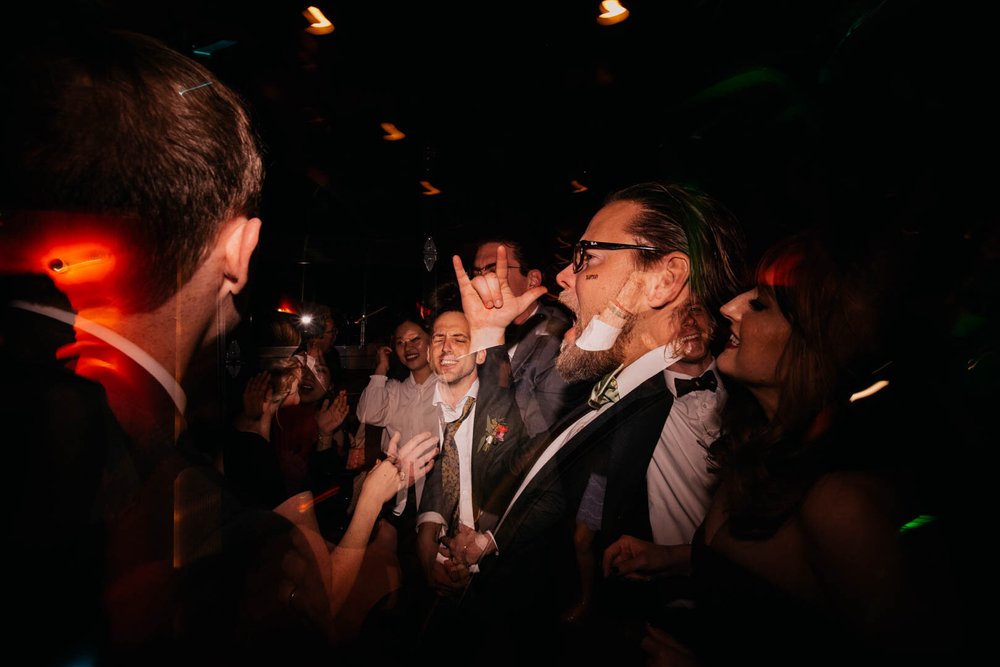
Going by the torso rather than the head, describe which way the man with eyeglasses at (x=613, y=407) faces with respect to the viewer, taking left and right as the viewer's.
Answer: facing to the left of the viewer

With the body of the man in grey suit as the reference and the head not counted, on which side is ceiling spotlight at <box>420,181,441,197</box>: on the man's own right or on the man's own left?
on the man's own right

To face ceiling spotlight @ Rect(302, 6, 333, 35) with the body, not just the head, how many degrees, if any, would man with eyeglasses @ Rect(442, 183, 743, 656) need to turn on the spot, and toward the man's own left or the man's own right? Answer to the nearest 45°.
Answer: approximately 45° to the man's own right

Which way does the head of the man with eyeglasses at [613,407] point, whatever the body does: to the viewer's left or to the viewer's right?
to the viewer's left

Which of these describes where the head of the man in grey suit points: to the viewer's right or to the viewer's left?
to the viewer's left

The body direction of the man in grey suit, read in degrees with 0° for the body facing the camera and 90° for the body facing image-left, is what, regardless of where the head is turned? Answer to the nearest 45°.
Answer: approximately 45°
